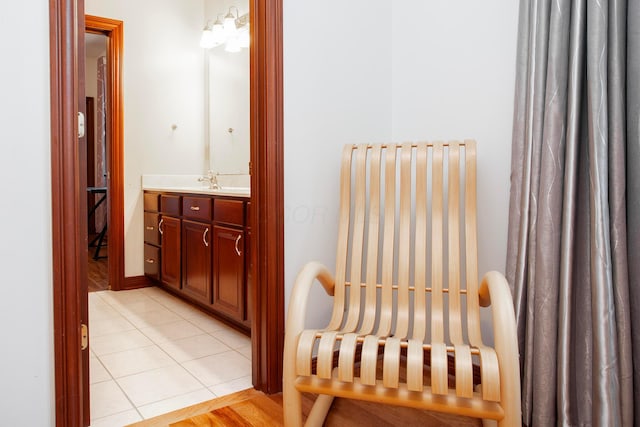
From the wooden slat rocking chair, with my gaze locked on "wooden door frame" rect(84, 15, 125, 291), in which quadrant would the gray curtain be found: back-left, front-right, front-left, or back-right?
back-right

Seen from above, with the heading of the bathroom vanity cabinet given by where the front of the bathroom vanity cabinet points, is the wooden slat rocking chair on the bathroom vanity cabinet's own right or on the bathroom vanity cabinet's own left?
on the bathroom vanity cabinet's own left

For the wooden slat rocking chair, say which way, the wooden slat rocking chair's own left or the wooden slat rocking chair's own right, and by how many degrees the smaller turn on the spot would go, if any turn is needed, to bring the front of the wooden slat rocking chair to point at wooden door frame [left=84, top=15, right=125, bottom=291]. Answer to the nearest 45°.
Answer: approximately 135° to the wooden slat rocking chair's own right

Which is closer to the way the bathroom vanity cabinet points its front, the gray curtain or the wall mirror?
the gray curtain

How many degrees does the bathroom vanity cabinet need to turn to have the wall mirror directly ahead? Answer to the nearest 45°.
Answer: approximately 135° to its right

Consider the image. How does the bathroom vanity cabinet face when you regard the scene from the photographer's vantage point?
facing the viewer and to the left of the viewer

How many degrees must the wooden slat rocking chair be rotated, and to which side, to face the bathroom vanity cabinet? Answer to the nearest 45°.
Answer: approximately 135° to its right

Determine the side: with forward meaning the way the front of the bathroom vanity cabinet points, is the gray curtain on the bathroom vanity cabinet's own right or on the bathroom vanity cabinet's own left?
on the bathroom vanity cabinet's own left

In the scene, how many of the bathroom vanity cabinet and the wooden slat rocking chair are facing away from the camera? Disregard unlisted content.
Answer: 0

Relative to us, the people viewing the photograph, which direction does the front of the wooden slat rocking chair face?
facing the viewer
